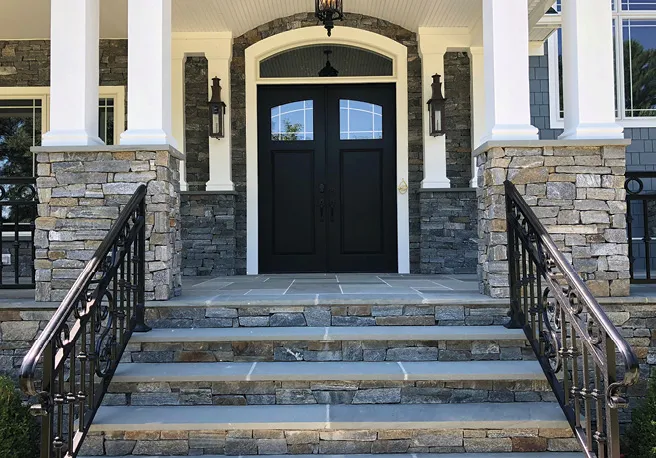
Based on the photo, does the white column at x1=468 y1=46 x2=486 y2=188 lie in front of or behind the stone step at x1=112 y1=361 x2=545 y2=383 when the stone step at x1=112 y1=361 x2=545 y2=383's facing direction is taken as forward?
behind

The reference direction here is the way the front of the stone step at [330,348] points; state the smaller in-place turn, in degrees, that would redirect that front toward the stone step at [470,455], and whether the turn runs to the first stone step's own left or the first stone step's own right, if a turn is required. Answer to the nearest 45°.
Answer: approximately 45° to the first stone step's own left

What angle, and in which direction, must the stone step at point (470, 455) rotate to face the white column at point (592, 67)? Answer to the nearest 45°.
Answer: approximately 135° to its left

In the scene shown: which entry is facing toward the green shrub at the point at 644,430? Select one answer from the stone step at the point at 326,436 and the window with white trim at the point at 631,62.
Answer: the window with white trim

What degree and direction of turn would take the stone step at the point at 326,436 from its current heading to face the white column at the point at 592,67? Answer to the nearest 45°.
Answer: approximately 135° to its left

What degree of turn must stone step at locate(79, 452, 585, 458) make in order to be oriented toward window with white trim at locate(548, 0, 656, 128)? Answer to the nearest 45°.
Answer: approximately 135° to its left

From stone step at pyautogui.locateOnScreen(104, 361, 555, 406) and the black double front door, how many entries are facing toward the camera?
2

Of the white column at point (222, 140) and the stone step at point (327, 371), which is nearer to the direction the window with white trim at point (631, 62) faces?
the stone step

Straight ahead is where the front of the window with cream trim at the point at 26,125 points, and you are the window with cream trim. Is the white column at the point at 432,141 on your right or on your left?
on your left

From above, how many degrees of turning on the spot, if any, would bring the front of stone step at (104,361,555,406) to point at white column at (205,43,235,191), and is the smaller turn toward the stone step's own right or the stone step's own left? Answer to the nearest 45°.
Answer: approximately 180°
